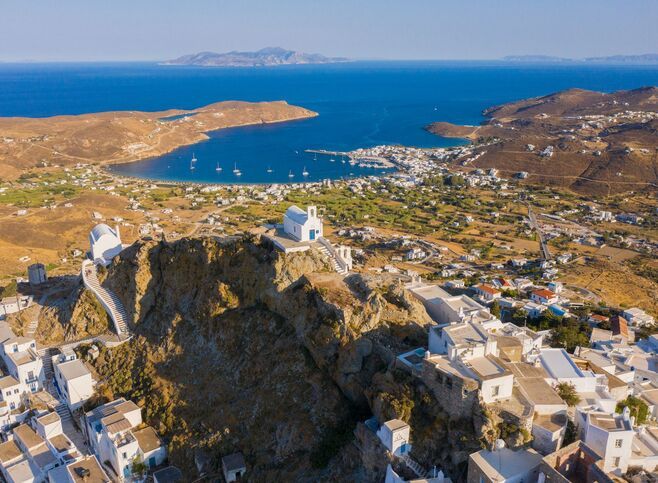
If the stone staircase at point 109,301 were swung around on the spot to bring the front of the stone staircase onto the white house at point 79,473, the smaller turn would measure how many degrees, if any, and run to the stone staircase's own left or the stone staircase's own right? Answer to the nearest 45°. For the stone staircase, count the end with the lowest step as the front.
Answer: approximately 45° to the stone staircase's own right

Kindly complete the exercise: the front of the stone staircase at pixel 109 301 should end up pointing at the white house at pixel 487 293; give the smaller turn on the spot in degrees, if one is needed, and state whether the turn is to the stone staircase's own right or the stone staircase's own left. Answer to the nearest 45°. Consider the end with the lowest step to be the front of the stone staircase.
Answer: approximately 45° to the stone staircase's own left

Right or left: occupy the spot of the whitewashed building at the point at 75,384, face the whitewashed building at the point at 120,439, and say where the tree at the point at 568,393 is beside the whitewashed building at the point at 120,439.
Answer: left

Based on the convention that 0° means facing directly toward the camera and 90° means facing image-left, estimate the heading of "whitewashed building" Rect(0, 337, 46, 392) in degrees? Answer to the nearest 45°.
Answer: approximately 315°

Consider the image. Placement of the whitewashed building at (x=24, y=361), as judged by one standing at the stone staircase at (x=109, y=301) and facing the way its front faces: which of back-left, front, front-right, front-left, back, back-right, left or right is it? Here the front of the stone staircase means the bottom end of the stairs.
right

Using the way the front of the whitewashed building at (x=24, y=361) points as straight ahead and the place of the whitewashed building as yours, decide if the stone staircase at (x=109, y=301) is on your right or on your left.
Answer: on your left

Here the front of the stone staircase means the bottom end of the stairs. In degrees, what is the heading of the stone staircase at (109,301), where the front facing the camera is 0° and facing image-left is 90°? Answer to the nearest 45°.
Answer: approximately 315°

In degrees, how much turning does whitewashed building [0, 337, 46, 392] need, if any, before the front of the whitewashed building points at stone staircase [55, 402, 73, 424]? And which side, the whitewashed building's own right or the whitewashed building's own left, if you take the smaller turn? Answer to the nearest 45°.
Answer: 0° — it already faces it

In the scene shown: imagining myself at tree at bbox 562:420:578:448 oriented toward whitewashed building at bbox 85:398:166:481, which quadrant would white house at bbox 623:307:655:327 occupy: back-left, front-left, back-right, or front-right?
back-right

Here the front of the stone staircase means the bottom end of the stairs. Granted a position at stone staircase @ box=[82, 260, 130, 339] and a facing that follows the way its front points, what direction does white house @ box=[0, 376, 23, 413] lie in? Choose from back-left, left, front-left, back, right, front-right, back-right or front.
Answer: right

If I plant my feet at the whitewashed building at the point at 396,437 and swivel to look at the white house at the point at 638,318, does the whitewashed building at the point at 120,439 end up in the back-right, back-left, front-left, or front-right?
back-left

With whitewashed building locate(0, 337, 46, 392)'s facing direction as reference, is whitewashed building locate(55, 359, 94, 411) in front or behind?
in front

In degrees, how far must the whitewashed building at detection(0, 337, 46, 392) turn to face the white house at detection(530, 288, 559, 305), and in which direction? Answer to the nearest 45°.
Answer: approximately 45° to its left
